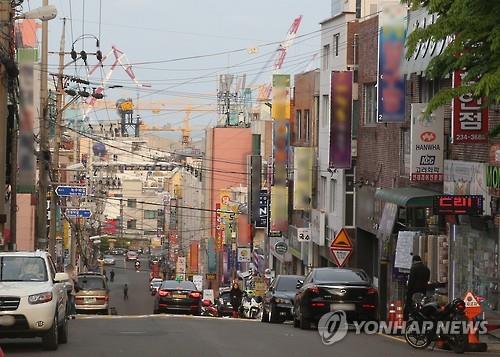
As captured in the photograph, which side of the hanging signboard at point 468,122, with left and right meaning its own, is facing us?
front

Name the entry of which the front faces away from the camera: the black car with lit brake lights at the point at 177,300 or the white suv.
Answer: the black car with lit brake lights

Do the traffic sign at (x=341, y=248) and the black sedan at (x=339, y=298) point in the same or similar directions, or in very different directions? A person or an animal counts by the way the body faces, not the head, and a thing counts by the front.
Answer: very different directions

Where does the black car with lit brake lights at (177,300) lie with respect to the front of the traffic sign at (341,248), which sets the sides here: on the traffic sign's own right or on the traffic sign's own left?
on the traffic sign's own right

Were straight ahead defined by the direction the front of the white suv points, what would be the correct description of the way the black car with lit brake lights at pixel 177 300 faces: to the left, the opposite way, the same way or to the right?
the opposite way

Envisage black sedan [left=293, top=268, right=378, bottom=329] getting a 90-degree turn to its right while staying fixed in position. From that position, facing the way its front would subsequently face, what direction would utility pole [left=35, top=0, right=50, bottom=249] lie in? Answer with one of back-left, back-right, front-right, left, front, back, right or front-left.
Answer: back-left

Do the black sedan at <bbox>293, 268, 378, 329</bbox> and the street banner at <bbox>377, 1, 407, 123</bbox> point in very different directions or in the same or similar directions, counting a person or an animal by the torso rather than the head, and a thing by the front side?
very different directions

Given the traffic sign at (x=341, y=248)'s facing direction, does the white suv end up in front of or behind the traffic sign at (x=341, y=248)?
in front

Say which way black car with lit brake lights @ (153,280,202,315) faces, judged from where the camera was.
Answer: facing away from the viewer

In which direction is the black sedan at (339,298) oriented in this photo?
away from the camera

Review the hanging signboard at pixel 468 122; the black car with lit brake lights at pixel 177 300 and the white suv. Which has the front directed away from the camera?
the black car with lit brake lights

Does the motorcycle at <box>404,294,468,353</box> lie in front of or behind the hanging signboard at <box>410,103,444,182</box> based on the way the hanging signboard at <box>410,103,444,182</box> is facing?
in front

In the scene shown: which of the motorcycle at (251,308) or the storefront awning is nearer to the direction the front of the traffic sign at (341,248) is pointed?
the storefront awning
